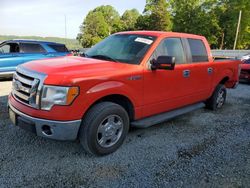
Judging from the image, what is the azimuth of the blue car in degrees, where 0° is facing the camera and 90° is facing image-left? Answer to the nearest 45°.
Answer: approximately 90°

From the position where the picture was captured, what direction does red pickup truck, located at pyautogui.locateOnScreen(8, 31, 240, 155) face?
facing the viewer and to the left of the viewer

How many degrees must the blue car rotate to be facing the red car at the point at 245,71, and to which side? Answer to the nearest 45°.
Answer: approximately 180°

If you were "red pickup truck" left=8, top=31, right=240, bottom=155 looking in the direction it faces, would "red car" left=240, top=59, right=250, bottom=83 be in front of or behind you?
behind
